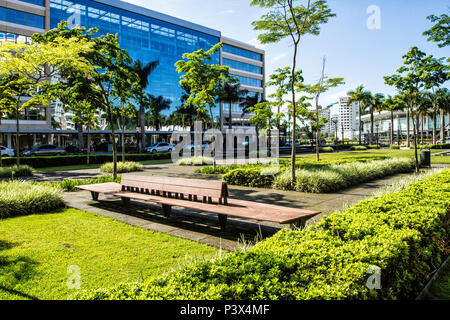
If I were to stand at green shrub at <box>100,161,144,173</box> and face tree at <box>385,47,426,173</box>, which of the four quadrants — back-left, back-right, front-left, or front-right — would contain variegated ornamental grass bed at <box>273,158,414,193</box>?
front-right

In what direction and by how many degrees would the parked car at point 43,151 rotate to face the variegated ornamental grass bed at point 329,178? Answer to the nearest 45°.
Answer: approximately 90° to its left

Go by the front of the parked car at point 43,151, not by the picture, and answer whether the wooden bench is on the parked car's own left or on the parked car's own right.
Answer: on the parked car's own left

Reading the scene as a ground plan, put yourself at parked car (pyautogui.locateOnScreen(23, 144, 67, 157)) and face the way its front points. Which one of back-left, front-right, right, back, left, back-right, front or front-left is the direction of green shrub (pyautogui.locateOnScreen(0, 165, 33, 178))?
left

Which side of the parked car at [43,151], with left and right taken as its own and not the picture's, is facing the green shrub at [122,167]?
left

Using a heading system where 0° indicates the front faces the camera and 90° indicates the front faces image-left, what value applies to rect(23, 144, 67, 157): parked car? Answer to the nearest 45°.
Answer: approximately 90°

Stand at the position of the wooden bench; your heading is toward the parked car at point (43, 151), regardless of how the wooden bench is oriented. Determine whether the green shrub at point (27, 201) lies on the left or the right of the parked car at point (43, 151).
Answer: left

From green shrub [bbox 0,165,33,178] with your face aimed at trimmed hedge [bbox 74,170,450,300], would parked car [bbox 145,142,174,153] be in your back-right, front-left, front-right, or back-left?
back-left

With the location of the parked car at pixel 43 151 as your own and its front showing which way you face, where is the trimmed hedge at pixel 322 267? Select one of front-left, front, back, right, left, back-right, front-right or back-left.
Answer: left

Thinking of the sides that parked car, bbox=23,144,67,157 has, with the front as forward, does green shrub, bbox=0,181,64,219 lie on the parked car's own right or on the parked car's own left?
on the parked car's own left
